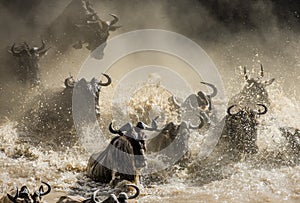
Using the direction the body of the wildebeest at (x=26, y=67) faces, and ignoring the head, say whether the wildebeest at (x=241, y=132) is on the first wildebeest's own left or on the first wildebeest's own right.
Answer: on the first wildebeest's own left

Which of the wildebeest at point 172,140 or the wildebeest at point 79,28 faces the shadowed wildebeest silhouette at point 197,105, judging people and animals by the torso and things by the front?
the wildebeest at point 79,28

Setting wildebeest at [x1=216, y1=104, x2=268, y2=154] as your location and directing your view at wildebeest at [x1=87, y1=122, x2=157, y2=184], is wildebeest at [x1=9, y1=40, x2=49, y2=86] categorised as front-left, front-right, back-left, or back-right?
front-right

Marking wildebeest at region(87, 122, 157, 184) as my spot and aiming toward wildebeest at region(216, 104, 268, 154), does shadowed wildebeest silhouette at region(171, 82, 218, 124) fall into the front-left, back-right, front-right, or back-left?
front-left

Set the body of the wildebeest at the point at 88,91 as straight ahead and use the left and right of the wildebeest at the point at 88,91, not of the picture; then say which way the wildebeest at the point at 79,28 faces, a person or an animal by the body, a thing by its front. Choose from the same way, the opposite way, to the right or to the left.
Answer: the same way

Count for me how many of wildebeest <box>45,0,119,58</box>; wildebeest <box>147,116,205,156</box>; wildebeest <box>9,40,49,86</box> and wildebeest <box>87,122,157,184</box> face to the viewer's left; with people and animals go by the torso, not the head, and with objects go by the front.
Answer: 0

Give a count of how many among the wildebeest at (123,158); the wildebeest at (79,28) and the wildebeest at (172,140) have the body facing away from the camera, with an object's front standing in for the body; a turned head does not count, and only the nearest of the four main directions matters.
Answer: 0

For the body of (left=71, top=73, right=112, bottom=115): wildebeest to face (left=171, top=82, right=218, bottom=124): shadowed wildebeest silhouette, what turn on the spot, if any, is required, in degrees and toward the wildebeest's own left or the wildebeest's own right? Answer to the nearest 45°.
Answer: approximately 45° to the wildebeest's own left

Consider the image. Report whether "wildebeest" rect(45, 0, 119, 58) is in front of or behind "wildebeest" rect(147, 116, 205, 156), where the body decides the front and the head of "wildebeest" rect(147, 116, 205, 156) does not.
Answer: behind

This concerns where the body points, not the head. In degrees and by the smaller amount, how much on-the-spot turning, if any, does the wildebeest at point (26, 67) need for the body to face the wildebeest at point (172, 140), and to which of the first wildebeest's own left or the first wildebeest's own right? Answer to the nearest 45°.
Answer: approximately 45° to the first wildebeest's own left

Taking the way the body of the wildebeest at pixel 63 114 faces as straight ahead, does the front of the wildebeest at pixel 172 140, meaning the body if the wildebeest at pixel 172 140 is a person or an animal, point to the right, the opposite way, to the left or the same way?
the same way

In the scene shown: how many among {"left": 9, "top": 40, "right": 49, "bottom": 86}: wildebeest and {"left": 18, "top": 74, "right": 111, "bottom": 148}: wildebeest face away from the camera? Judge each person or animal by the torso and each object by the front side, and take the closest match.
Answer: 0

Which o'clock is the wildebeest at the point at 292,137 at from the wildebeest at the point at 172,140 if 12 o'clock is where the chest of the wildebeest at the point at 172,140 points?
the wildebeest at the point at 292,137 is roughly at 10 o'clock from the wildebeest at the point at 172,140.

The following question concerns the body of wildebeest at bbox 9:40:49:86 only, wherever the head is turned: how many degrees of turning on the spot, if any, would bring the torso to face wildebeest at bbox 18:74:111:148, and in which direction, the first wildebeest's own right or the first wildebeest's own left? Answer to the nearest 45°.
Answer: approximately 45° to the first wildebeest's own left

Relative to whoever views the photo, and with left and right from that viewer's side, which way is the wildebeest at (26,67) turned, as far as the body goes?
facing the viewer

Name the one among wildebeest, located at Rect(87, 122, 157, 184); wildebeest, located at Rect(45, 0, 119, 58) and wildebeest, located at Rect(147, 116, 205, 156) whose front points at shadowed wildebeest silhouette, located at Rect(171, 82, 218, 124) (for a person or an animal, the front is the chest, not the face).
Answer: wildebeest, located at Rect(45, 0, 119, 58)

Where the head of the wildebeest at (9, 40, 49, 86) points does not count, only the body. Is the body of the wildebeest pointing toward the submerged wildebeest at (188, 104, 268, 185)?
no

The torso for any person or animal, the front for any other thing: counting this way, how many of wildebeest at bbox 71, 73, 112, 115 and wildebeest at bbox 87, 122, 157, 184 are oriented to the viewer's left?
0

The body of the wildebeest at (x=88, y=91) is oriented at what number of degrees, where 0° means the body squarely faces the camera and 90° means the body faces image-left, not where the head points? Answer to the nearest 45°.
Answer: approximately 315°

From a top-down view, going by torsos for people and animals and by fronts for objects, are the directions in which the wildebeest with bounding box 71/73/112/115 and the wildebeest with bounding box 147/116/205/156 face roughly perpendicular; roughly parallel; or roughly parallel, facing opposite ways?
roughly parallel

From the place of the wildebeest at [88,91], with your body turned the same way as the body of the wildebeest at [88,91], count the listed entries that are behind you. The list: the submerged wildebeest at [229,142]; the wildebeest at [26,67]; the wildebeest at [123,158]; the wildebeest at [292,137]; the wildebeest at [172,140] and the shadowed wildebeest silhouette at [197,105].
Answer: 1

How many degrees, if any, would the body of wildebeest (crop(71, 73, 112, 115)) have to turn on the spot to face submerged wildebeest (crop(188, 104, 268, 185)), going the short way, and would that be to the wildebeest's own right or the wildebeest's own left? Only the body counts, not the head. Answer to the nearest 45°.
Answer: approximately 45° to the wildebeest's own left
